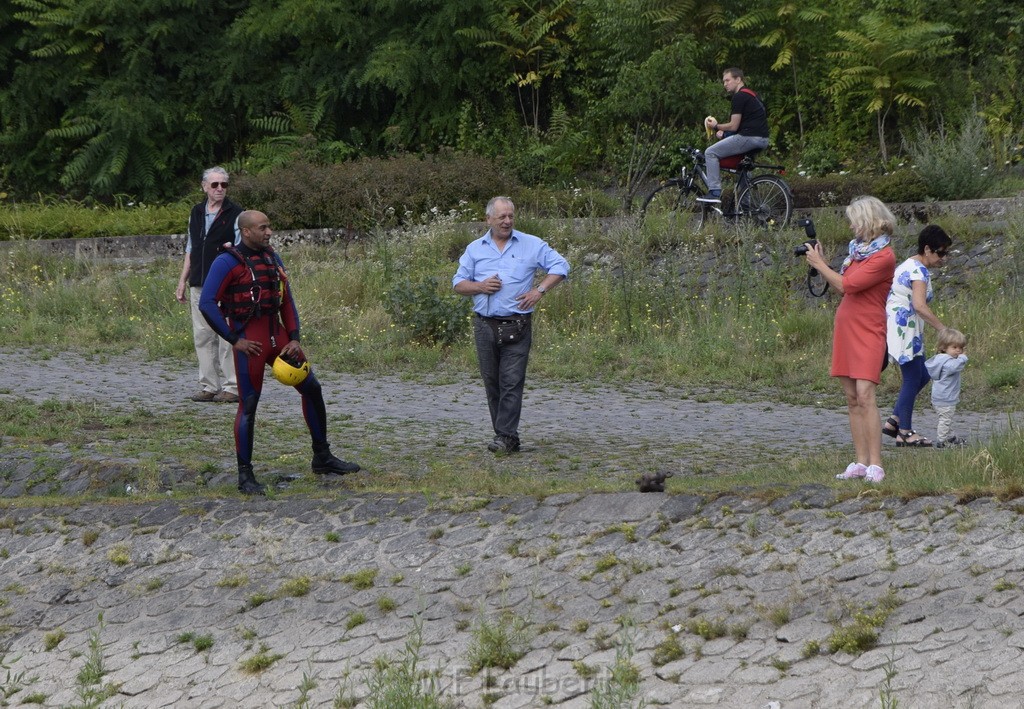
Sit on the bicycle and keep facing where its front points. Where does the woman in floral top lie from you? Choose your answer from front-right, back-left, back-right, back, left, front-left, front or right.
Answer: left

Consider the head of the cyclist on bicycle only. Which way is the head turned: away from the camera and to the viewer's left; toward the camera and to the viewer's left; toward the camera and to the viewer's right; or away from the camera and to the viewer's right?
toward the camera and to the viewer's left

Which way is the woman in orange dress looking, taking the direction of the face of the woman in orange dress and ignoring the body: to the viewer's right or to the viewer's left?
to the viewer's left

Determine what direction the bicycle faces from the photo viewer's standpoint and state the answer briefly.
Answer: facing to the left of the viewer

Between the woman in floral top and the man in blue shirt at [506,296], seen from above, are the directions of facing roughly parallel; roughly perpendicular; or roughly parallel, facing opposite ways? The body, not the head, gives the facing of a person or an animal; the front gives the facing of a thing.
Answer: roughly perpendicular

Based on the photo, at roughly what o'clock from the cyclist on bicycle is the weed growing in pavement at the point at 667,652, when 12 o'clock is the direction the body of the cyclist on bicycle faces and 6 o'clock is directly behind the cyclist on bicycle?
The weed growing in pavement is roughly at 9 o'clock from the cyclist on bicycle.

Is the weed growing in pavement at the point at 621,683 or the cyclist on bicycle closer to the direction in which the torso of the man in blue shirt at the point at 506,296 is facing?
the weed growing in pavement

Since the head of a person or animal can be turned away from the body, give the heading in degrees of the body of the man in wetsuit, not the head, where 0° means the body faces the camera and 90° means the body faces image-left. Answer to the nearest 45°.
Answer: approximately 315°

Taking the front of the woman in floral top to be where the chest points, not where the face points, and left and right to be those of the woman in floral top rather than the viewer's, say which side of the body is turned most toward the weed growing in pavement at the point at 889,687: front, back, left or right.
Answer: right

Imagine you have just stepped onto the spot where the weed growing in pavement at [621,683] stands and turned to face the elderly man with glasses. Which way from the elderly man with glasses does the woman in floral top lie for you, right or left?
right

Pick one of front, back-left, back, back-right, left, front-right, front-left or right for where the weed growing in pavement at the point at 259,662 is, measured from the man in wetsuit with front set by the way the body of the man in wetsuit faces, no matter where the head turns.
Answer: front-right

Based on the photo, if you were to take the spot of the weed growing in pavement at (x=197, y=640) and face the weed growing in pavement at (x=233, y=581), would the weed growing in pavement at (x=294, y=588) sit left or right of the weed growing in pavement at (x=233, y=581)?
right

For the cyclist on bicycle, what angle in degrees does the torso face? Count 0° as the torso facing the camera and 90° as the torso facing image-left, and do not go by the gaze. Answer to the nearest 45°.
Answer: approximately 90°

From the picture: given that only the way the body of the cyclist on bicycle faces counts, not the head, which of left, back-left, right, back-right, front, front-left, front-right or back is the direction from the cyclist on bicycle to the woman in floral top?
left

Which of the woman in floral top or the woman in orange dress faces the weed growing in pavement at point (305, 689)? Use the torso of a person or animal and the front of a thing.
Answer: the woman in orange dress
